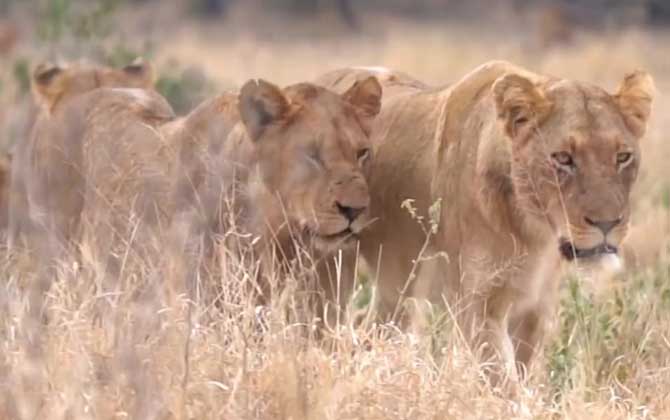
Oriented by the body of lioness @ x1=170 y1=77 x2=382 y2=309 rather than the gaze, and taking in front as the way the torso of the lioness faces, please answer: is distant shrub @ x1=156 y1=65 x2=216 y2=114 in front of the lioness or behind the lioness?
behind

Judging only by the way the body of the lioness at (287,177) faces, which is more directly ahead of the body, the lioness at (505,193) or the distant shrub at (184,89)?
the lioness

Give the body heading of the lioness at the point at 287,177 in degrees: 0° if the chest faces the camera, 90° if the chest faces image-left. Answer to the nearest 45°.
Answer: approximately 315°

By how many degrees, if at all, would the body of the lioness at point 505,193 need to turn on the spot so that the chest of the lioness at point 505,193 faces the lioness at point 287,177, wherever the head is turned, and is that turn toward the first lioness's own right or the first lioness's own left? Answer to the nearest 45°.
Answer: approximately 135° to the first lioness's own right

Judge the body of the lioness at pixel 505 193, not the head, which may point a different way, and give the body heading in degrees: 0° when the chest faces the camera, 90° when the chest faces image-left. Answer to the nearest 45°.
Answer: approximately 315°

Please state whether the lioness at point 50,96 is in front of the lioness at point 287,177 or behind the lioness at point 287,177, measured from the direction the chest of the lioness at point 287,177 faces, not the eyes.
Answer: behind

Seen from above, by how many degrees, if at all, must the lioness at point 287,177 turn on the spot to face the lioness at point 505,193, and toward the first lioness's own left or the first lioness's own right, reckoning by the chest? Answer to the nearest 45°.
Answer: approximately 45° to the first lioness's own left
